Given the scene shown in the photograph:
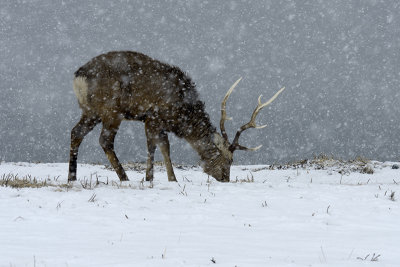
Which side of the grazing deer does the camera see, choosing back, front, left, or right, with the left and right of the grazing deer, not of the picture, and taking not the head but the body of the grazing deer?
right
